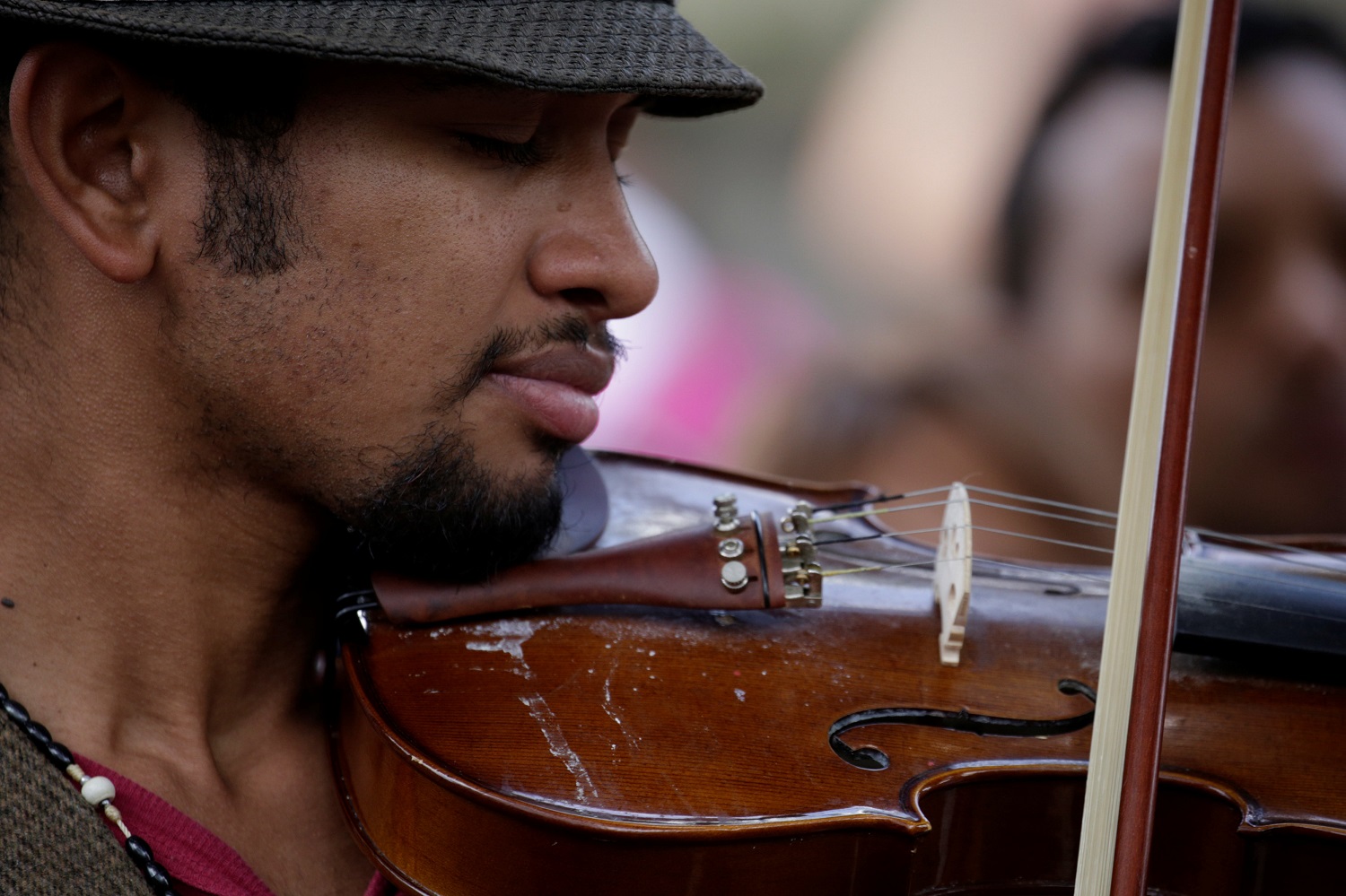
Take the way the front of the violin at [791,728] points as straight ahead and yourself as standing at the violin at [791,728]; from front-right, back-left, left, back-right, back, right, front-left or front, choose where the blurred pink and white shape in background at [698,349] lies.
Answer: back

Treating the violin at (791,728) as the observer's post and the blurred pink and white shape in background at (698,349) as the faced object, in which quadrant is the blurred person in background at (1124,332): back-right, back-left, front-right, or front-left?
front-right

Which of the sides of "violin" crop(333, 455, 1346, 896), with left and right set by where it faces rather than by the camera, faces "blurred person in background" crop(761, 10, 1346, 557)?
back

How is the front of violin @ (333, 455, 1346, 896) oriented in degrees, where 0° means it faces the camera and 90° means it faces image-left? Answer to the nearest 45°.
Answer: approximately 0°

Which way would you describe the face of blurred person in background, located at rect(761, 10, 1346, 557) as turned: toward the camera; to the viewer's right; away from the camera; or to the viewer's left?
toward the camera
